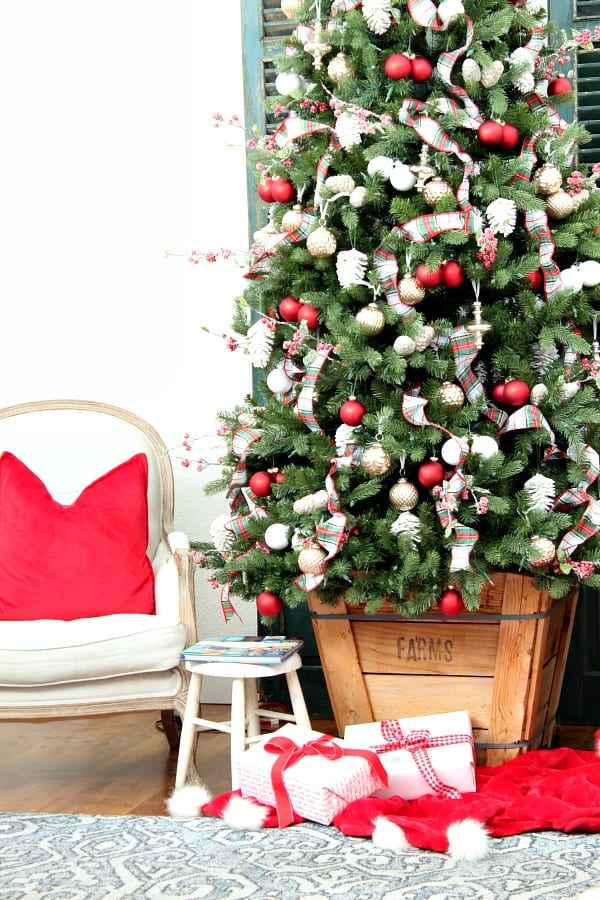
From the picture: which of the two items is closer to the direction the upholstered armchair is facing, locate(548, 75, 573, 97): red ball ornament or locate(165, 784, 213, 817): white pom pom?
the white pom pom

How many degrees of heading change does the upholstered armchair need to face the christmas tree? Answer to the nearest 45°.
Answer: approximately 45° to its left

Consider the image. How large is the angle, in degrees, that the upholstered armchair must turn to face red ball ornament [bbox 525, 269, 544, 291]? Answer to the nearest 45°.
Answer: approximately 45° to its left

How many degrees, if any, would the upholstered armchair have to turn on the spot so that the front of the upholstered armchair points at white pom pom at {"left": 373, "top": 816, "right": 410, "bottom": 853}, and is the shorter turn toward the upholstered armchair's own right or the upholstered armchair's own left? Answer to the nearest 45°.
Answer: approximately 45° to the upholstered armchair's own left

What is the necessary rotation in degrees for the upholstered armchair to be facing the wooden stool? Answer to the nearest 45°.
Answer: approximately 45° to its left

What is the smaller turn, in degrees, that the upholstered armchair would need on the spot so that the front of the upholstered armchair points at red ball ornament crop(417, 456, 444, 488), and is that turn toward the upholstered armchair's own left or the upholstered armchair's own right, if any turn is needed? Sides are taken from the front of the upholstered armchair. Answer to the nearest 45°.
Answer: approximately 45° to the upholstered armchair's own left

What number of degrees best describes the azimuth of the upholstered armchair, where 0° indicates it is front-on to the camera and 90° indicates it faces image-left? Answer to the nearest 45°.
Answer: approximately 0°
